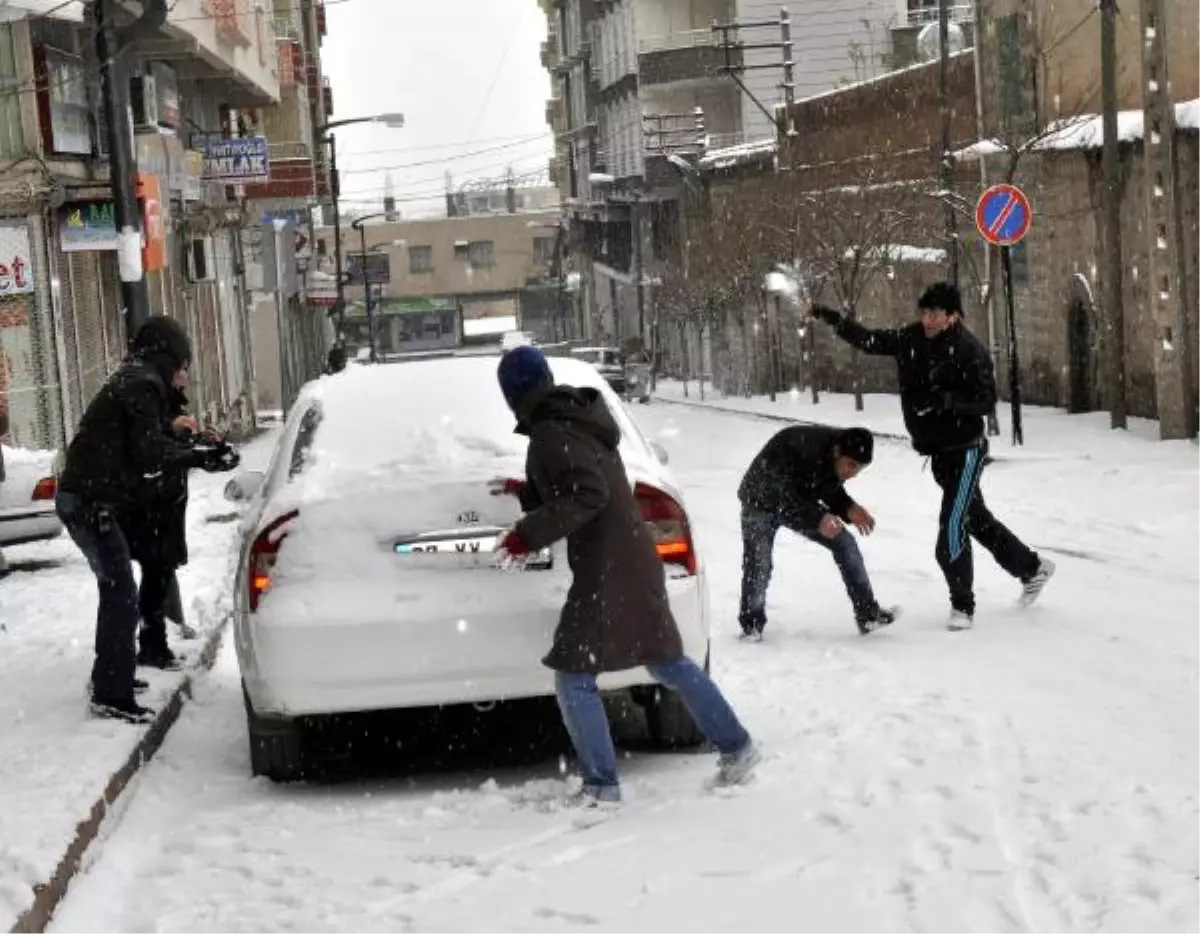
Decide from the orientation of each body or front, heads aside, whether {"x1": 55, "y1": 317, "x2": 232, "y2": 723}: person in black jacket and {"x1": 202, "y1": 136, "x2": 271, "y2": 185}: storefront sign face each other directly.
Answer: no

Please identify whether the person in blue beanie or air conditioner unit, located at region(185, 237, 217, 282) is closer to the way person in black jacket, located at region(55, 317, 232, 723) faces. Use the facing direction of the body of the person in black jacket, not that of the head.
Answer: the person in blue beanie

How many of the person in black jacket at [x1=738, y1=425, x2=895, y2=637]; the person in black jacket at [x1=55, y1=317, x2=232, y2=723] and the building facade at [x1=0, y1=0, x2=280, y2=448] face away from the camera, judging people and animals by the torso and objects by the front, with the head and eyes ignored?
0

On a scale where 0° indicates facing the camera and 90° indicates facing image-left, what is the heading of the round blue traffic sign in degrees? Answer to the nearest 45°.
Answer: approximately 0°

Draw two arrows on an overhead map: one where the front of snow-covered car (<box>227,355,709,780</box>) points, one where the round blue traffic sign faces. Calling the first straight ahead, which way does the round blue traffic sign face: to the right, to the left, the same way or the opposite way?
the opposite way

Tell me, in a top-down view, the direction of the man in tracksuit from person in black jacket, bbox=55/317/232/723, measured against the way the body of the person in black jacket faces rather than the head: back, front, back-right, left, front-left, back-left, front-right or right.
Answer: front

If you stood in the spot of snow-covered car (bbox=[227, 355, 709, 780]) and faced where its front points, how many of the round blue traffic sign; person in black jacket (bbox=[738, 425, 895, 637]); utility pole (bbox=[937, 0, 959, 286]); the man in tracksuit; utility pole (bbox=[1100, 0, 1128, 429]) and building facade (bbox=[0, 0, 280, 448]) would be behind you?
0

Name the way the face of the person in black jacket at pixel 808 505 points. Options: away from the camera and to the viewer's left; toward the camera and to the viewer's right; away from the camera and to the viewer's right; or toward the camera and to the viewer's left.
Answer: toward the camera and to the viewer's right

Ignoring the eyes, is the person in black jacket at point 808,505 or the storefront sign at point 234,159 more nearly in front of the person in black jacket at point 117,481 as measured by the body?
the person in black jacket

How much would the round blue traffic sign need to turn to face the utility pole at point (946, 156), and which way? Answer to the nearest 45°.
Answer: approximately 180°

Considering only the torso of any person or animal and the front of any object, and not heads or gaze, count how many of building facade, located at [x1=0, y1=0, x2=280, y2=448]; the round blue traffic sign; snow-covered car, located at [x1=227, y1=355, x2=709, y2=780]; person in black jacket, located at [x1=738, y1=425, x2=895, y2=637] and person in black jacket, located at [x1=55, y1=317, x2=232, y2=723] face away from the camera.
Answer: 1

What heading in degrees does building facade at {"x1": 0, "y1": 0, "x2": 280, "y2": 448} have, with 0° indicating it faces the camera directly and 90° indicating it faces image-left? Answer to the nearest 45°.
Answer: approximately 315°

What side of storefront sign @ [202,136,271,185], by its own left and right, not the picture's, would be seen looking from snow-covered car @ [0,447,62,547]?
front

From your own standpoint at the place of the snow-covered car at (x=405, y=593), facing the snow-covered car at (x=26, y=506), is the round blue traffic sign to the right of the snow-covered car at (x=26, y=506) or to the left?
right

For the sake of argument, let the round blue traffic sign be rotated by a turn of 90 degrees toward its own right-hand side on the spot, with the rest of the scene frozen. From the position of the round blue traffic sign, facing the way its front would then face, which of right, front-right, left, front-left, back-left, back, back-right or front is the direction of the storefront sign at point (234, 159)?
front-right

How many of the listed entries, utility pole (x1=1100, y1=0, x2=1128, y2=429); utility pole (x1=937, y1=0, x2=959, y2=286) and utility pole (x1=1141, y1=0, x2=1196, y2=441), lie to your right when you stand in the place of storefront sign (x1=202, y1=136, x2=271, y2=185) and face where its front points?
0

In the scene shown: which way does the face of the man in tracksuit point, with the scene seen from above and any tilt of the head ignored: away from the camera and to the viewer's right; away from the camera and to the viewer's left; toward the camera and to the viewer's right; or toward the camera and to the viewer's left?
toward the camera and to the viewer's left

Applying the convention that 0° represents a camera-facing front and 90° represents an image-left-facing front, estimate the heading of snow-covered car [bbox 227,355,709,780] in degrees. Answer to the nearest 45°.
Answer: approximately 180°

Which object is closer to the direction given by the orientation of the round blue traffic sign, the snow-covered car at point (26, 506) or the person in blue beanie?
the person in blue beanie

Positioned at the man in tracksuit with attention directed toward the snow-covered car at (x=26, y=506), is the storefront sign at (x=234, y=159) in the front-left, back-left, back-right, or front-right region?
front-right
